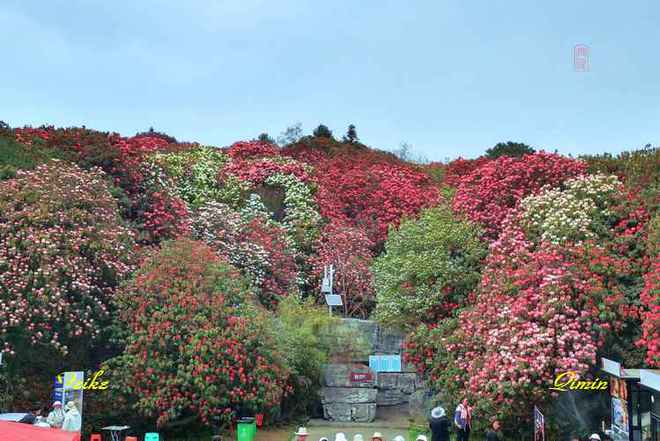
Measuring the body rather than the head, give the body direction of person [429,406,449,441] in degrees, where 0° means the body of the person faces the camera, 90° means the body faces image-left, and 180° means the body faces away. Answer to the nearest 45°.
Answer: approximately 180°

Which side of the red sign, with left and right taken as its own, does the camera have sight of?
front

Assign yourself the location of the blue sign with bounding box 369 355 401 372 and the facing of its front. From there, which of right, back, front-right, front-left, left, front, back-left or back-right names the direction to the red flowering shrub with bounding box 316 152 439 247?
back

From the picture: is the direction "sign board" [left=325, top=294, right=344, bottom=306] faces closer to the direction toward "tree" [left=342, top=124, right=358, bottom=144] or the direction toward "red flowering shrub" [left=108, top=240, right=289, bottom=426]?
the red flowering shrub

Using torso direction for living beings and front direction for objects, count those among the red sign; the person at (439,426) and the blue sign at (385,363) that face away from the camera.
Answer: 1

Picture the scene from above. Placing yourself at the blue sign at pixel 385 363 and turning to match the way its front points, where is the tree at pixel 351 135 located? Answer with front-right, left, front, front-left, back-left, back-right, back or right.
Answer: back

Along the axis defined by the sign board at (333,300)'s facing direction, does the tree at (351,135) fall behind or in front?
behind

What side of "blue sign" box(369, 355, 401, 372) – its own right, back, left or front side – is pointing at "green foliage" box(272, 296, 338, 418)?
right

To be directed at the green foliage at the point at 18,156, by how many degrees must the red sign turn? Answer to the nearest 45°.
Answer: approximately 90° to its right

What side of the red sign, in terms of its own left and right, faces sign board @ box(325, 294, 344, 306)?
back

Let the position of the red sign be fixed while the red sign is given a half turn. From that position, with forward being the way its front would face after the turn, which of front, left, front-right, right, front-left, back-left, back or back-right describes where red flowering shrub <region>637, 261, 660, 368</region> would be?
back-right

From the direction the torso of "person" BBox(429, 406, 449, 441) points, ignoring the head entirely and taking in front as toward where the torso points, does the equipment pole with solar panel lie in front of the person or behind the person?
in front

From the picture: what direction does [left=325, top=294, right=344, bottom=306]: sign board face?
toward the camera

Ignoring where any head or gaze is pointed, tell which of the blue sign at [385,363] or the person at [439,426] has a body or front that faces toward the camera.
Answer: the blue sign

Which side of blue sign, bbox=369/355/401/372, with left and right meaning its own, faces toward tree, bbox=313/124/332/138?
back

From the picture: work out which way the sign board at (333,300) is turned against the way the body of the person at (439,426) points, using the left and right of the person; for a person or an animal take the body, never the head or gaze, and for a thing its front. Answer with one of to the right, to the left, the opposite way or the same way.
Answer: the opposite way

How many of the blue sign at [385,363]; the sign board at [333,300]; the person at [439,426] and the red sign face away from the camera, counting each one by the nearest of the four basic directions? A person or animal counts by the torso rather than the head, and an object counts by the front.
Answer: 1

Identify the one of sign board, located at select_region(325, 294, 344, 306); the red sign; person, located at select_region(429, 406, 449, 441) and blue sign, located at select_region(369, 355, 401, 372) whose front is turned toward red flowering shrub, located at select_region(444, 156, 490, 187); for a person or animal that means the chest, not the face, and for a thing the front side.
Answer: the person

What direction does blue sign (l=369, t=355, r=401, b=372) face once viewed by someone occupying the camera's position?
facing the viewer

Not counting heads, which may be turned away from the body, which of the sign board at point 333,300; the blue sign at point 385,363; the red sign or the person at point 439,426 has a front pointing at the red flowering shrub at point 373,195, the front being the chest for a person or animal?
the person

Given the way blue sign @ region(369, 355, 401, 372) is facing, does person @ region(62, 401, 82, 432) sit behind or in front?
in front
